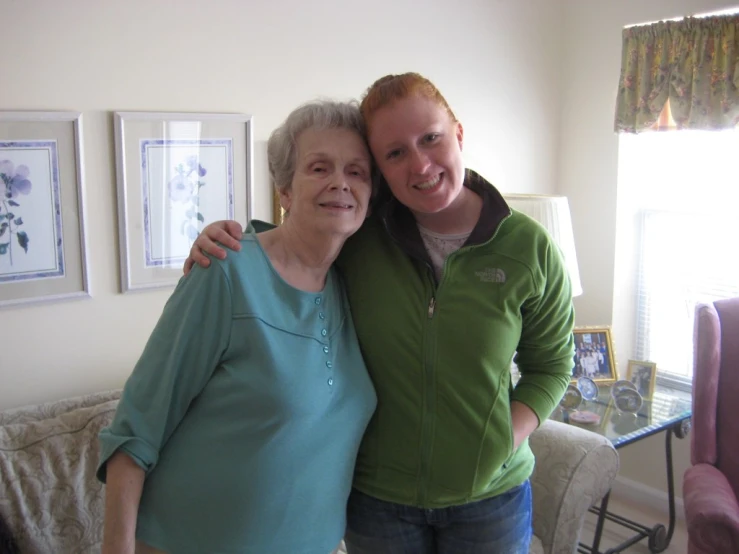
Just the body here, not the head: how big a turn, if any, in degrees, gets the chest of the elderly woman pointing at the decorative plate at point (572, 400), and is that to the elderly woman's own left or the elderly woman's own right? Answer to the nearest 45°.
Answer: approximately 90° to the elderly woman's own left

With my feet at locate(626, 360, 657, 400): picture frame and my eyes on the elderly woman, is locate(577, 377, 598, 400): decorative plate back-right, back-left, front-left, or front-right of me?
front-right

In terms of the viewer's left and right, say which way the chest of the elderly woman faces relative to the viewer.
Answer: facing the viewer and to the right of the viewer

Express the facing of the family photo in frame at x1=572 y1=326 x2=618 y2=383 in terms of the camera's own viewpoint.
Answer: facing the viewer

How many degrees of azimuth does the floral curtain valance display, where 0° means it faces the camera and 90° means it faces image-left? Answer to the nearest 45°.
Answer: approximately 45°

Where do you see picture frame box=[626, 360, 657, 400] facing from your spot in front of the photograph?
facing the viewer and to the left of the viewer

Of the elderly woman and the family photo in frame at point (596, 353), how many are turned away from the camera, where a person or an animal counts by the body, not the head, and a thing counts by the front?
0

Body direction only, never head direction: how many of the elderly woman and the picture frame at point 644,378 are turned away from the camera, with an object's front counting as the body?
0

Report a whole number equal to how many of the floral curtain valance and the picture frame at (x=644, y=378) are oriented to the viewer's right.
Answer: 0

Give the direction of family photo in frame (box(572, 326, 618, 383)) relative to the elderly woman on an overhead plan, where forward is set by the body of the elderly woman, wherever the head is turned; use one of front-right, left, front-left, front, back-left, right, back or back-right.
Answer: left
